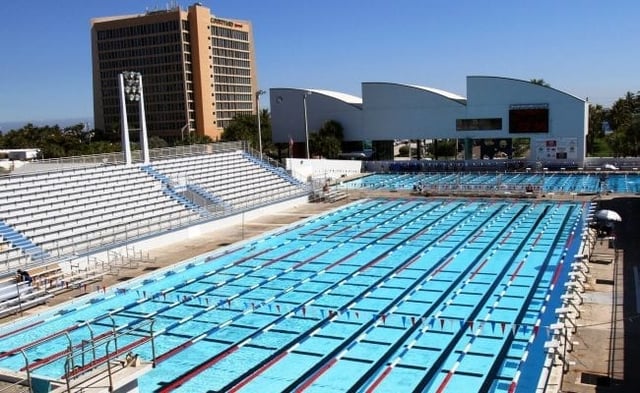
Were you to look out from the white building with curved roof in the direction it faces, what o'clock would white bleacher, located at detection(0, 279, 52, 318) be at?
The white bleacher is roughly at 1 o'clock from the white building with curved roof.

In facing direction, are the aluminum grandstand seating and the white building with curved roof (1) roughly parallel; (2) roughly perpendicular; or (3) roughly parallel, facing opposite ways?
roughly perpendicular

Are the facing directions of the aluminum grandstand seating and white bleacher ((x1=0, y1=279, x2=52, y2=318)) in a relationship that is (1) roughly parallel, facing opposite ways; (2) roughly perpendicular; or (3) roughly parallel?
roughly parallel

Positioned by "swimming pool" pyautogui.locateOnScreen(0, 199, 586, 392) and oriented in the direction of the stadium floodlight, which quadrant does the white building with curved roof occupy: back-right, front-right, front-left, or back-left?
front-right

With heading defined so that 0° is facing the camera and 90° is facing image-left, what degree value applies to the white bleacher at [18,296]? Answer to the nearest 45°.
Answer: approximately 315°

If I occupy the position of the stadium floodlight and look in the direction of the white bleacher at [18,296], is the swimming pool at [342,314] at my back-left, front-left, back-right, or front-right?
front-left

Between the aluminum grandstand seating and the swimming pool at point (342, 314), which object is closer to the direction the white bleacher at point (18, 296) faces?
the swimming pool

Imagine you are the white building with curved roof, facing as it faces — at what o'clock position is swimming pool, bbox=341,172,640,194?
The swimming pool is roughly at 12 o'clock from the white building with curved roof.

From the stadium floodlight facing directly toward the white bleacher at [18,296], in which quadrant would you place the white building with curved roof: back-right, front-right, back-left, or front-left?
back-left

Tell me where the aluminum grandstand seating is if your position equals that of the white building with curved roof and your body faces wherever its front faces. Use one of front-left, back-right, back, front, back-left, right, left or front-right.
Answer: front-right

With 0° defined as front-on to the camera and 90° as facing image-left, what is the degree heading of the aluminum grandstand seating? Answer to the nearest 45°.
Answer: approximately 315°

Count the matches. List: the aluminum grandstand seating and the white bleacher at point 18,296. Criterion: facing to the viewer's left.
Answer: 0

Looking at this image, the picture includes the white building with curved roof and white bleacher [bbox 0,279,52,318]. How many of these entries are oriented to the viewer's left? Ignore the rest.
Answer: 0

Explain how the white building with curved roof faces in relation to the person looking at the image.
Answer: facing the viewer

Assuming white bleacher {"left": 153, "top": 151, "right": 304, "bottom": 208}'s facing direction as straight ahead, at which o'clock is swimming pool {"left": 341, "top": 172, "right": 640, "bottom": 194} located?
The swimming pool is roughly at 10 o'clock from the white bleacher.
